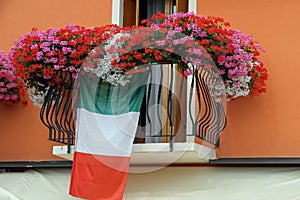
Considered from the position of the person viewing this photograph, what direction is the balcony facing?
facing the viewer

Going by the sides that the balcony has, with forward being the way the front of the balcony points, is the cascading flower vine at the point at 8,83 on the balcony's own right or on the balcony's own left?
on the balcony's own right
